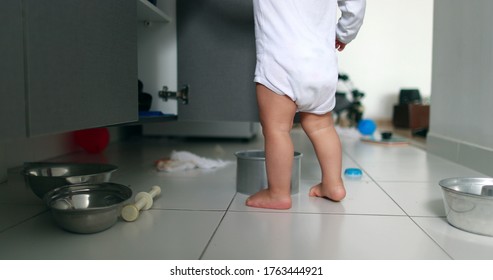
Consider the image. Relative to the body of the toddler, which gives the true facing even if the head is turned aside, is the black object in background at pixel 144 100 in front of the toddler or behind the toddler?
in front

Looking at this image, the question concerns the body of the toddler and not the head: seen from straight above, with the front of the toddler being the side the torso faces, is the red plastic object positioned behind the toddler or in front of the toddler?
in front

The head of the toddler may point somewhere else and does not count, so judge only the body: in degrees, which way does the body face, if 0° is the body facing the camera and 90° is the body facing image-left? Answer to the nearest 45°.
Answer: approximately 135°
